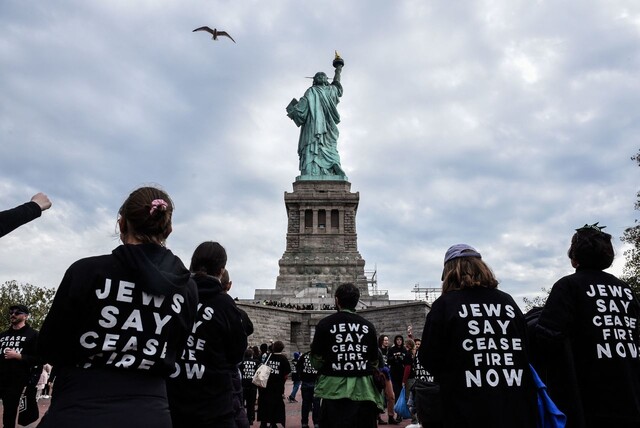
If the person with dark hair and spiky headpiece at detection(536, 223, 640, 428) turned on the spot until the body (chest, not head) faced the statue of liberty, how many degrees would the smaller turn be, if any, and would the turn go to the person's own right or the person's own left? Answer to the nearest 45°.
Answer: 0° — they already face it

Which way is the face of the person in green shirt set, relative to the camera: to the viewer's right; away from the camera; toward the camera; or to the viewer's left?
away from the camera

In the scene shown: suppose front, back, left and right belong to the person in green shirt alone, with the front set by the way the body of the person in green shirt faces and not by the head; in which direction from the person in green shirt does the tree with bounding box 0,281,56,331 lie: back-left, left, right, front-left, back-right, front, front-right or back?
front-left

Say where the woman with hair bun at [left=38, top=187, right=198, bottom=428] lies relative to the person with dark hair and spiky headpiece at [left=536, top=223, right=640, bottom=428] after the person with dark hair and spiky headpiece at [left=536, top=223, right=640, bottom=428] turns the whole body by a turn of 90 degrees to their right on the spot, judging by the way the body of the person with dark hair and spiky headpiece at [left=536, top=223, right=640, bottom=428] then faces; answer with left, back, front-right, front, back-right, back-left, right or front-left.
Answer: back

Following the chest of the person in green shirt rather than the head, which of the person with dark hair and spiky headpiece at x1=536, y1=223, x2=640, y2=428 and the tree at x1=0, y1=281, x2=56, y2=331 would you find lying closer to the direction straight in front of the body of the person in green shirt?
the tree

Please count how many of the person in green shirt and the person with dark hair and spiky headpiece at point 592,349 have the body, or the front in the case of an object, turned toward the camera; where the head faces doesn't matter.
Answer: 0

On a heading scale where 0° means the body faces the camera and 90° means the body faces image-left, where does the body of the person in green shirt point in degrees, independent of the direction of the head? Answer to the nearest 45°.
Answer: approximately 180°

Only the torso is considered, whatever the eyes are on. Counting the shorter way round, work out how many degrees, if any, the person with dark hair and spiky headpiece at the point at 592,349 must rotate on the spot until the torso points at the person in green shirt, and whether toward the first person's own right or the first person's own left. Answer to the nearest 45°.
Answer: approximately 45° to the first person's own left

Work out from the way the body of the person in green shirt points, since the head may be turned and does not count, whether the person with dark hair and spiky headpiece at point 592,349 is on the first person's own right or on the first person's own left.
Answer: on the first person's own right

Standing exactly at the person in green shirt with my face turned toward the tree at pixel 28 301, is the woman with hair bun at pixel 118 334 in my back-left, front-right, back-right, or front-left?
back-left

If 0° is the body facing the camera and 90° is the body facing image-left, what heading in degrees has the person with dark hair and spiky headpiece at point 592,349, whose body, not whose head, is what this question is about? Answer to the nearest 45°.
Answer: approximately 135°
